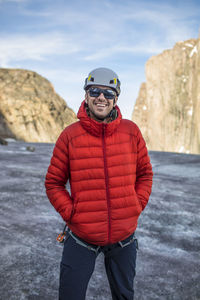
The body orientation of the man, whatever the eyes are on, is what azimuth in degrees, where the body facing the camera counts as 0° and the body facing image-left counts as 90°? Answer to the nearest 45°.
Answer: approximately 0°
